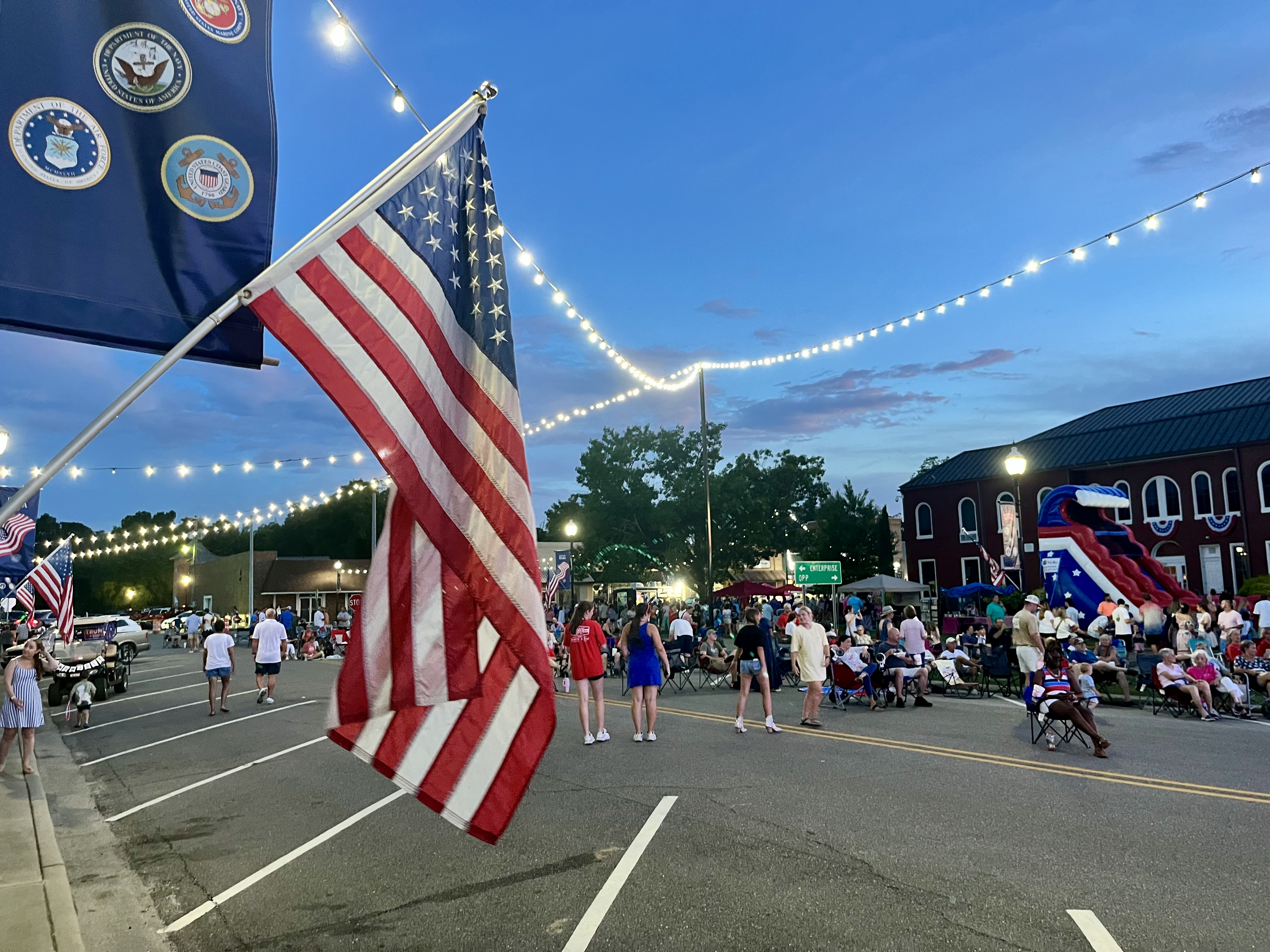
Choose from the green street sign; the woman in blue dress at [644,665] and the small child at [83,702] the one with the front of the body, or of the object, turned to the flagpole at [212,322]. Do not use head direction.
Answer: the green street sign

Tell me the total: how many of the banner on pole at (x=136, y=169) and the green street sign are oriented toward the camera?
2

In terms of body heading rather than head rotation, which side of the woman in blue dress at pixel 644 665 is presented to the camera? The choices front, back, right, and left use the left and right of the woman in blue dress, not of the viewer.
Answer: back

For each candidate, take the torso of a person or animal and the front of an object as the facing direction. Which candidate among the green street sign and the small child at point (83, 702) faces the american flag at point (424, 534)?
the green street sign

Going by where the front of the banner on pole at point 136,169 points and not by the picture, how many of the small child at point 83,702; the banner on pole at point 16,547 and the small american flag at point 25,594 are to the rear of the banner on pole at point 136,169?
3

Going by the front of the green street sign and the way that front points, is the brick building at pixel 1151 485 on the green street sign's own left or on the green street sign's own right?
on the green street sign's own left

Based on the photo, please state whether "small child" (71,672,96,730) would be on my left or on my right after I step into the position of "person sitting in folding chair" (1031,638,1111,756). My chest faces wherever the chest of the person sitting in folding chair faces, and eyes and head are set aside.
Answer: on my right

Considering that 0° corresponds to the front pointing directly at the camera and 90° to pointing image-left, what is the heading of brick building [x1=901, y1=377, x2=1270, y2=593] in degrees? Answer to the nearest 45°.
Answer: approximately 45°
